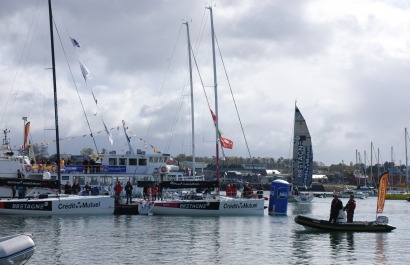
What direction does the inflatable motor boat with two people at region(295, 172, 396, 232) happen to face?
to the viewer's left
